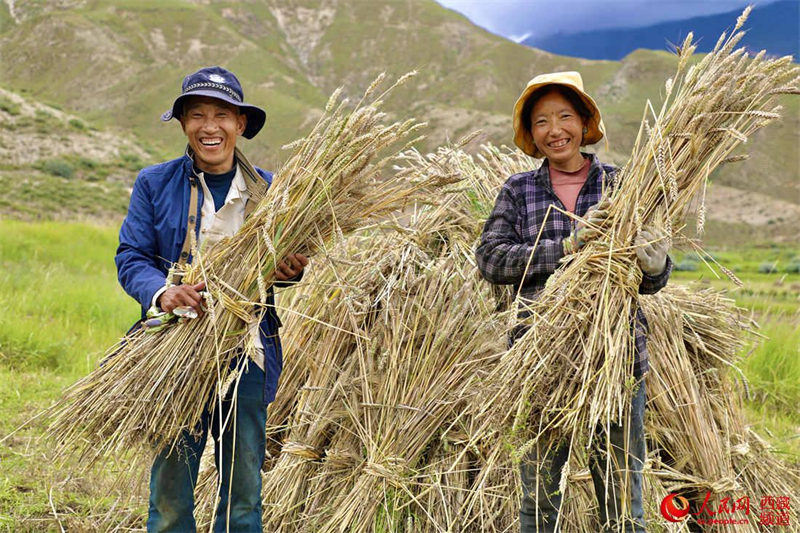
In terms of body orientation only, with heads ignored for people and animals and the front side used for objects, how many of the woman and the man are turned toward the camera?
2

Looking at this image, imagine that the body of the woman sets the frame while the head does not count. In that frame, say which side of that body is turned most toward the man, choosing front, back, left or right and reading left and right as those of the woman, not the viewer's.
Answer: right

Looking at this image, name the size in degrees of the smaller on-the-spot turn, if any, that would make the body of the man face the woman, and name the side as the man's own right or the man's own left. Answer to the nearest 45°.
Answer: approximately 90° to the man's own left

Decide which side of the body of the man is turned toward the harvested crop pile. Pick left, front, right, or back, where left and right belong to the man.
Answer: left

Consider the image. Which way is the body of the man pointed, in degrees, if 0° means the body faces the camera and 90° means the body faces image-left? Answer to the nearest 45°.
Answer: approximately 0°
